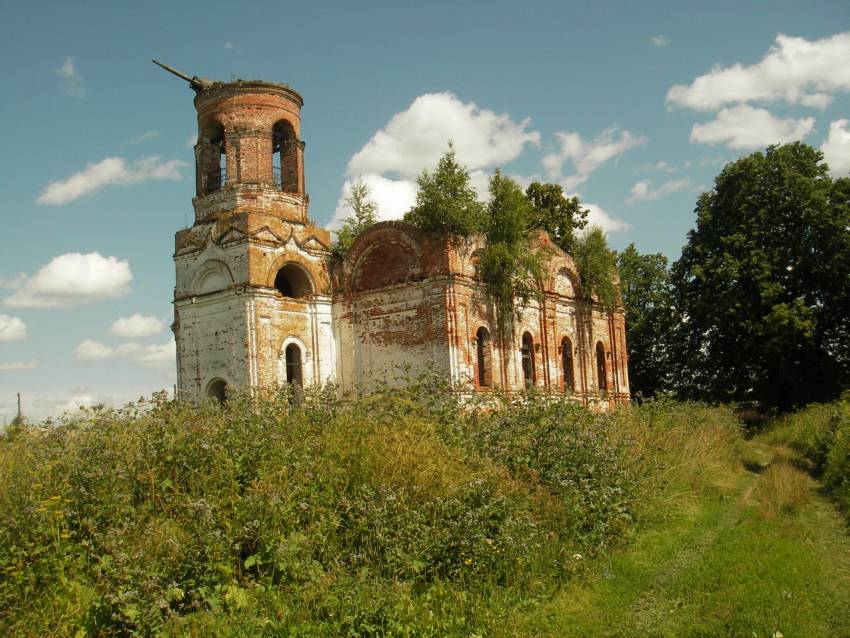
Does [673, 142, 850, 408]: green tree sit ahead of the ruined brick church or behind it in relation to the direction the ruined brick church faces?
behind

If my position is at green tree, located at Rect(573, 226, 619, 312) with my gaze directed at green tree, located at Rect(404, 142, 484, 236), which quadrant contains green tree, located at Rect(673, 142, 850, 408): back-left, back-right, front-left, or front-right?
back-left

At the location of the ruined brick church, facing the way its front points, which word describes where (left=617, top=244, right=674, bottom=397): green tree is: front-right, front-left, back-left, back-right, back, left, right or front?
back

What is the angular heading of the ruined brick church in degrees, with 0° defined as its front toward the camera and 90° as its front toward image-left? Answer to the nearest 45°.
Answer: approximately 45°
